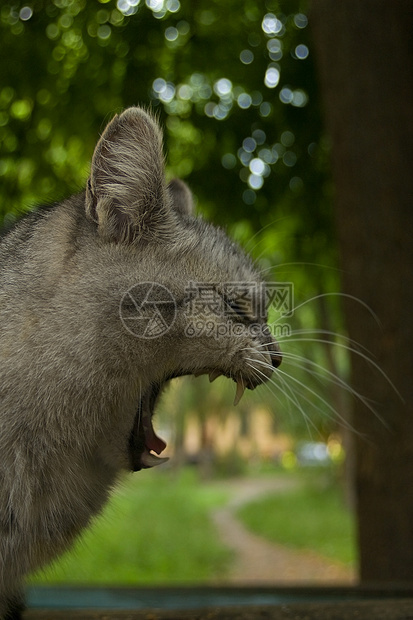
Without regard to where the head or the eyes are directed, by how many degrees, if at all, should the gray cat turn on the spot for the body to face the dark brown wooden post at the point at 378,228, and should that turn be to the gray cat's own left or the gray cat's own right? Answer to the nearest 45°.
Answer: approximately 45° to the gray cat's own left

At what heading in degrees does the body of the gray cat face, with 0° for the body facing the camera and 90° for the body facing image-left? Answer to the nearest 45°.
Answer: approximately 270°
